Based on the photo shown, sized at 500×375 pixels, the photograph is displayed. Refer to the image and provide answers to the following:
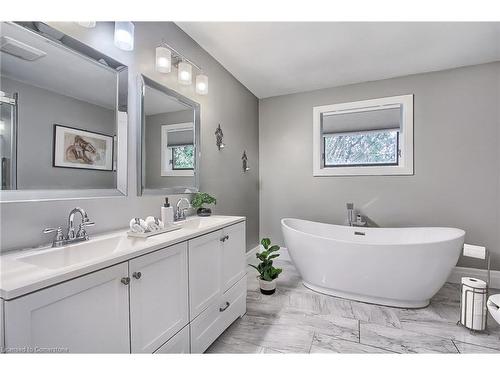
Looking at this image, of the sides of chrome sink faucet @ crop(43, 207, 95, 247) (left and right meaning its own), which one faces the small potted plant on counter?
left
